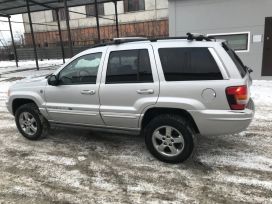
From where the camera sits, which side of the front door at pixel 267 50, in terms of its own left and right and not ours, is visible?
front

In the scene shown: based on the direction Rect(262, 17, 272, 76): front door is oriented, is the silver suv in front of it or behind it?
in front
